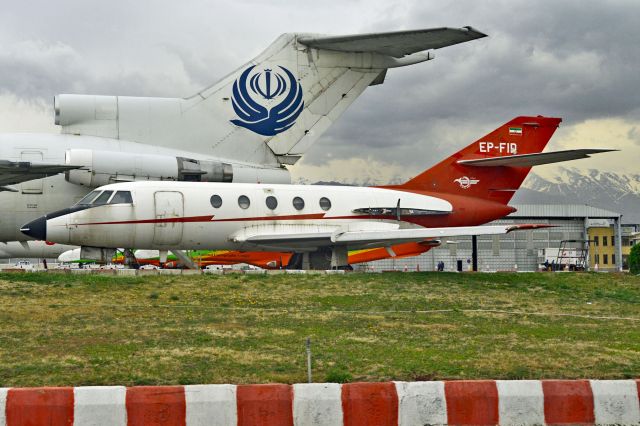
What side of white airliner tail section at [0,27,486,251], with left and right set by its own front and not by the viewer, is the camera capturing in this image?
left

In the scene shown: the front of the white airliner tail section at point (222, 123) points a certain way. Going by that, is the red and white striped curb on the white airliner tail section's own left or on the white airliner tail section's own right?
on the white airliner tail section's own left
